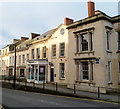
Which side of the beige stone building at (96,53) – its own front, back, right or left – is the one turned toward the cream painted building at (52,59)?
right

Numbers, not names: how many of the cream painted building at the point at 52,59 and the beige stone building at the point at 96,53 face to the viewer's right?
0

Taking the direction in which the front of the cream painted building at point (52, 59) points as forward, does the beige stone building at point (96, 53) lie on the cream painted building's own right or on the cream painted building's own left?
on the cream painted building's own left

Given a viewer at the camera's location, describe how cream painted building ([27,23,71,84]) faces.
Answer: facing the viewer and to the left of the viewer

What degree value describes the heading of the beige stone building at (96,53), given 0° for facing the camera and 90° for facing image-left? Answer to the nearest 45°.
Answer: approximately 45°
